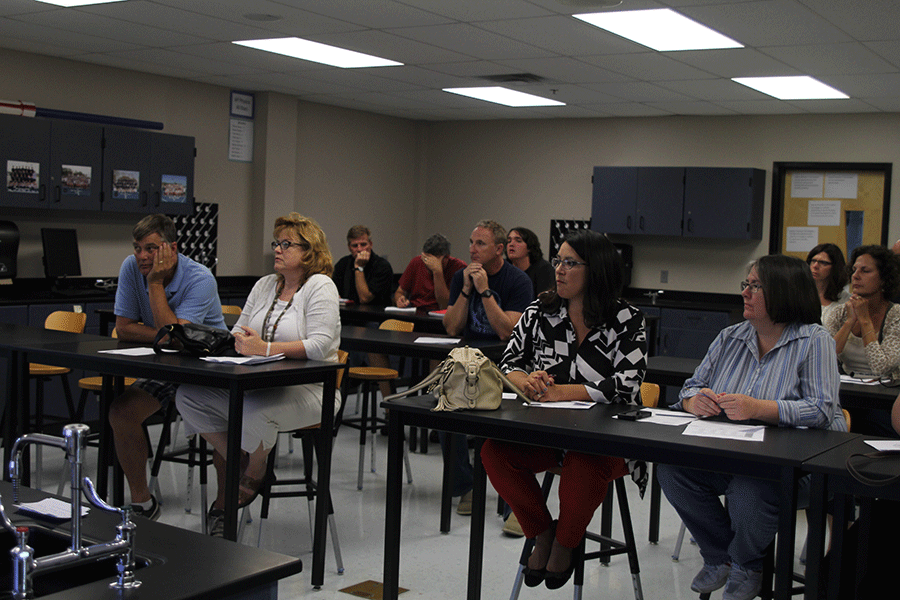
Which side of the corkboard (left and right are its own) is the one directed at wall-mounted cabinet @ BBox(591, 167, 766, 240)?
right

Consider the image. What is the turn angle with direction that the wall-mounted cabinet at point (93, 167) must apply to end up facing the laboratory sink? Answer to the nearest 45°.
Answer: approximately 45° to its right

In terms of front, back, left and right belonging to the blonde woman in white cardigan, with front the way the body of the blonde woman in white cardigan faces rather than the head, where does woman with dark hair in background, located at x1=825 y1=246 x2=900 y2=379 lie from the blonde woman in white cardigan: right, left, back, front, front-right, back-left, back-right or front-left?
back-left

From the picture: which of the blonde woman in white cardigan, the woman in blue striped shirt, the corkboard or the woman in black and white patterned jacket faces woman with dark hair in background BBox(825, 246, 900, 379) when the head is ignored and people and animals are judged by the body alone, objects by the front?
the corkboard

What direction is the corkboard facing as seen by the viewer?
toward the camera

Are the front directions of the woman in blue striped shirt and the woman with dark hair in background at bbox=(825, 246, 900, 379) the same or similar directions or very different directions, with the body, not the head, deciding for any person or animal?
same or similar directions

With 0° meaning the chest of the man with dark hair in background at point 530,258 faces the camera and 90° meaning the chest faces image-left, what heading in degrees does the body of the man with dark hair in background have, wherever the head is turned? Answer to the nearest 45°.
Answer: approximately 45°

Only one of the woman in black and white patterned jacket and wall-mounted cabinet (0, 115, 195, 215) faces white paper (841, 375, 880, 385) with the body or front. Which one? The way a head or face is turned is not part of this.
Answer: the wall-mounted cabinet

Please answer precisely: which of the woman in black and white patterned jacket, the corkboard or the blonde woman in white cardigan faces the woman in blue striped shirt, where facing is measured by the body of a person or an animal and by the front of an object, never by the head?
the corkboard

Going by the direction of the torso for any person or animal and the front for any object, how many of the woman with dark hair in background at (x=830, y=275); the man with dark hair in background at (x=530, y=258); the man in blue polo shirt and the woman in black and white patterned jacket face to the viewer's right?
0

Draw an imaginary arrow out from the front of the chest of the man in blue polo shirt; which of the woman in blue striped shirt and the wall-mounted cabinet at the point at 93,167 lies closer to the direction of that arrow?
the woman in blue striped shirt

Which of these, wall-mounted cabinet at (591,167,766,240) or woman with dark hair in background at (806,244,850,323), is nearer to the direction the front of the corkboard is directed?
the woman with dark hair in background

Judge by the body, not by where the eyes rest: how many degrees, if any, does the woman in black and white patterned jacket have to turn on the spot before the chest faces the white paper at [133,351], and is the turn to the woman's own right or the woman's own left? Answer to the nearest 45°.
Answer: approximately 45° to the woman's own right
